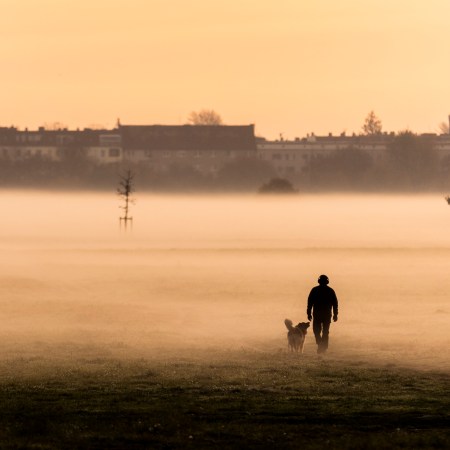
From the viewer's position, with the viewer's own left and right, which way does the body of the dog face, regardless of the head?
facing away from the viewer and to the right of the viewer
